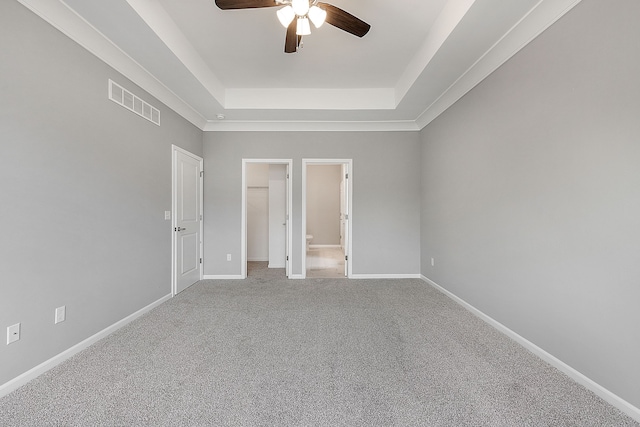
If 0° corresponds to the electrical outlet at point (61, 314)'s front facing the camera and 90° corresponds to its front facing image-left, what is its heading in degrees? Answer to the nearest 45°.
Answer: approximately 315°

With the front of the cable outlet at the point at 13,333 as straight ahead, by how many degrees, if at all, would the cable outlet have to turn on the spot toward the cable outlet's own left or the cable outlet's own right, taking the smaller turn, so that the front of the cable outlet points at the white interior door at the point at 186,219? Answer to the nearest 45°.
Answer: approximately 90° to the cable outlet's own left

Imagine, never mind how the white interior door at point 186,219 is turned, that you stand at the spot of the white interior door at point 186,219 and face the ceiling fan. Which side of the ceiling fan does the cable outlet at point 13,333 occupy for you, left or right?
right

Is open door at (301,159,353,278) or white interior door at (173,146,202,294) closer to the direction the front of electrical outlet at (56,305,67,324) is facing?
the open door

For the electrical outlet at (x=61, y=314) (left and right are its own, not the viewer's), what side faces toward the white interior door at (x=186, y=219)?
left

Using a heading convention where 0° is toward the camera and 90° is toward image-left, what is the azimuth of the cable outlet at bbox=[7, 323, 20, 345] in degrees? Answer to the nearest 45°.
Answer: approximately 315°

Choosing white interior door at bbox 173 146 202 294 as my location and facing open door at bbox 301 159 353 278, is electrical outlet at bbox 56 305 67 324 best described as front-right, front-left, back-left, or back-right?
back-right
